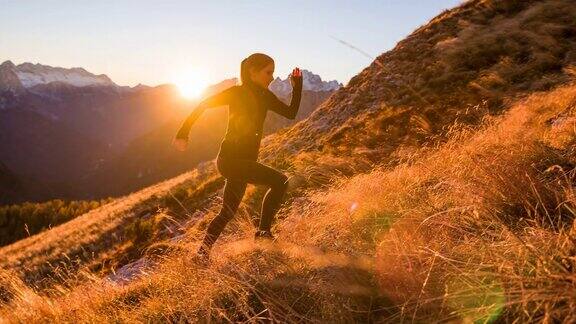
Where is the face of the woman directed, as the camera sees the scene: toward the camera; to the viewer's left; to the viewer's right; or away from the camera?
to the viewer's right

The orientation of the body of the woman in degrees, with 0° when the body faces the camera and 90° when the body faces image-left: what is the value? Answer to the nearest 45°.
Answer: approximately 270°
